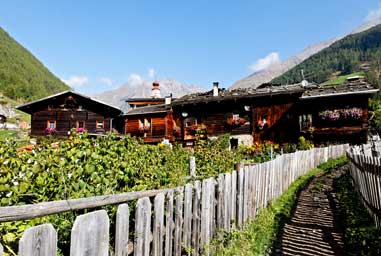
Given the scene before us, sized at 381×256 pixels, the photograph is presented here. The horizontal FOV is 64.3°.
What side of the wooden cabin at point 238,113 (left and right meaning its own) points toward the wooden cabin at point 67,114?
right

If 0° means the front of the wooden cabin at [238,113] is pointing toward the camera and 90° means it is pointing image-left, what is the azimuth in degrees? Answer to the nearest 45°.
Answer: approximately 0°

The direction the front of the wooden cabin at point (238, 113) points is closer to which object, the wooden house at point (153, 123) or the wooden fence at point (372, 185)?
the wooden fence

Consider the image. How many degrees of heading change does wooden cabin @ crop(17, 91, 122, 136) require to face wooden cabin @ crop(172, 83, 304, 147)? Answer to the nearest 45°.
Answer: approximately 45° to its left

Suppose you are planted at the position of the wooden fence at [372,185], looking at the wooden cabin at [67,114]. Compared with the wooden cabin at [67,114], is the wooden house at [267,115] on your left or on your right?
right

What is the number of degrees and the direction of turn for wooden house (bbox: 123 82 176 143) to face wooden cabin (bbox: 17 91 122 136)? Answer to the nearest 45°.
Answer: approximately 90° to its right

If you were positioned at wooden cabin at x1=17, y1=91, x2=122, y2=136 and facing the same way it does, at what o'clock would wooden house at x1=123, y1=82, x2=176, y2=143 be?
The wooden house is roughly at 10 o'clock from the wooden cabin.

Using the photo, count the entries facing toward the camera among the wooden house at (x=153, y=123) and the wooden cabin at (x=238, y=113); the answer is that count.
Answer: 2

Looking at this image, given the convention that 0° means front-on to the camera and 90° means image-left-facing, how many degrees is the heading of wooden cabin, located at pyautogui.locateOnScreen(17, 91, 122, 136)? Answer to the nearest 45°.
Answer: approximately 0°

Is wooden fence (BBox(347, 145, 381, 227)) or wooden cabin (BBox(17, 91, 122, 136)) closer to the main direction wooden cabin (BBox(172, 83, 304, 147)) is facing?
the wooden fence

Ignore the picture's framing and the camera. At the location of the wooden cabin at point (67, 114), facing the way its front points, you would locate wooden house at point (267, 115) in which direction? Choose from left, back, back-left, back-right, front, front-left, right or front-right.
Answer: front-left

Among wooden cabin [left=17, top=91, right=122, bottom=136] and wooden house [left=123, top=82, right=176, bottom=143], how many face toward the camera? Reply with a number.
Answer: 2
